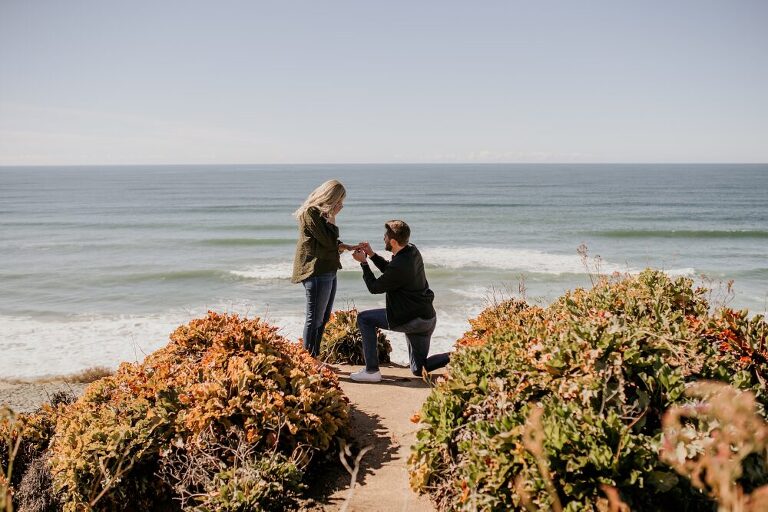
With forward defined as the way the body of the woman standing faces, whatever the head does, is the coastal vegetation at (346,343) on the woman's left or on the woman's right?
on the woman's left

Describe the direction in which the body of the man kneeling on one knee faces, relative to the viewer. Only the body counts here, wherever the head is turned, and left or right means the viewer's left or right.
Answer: facing to the left of the viewer

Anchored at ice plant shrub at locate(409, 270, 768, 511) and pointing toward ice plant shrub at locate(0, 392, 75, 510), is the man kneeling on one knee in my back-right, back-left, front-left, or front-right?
front-right

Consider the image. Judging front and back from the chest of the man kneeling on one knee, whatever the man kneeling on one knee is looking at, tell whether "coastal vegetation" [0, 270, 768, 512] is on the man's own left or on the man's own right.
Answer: on the man's own left

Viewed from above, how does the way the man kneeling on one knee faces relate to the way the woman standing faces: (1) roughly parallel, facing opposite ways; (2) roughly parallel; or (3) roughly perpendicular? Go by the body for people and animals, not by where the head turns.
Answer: roughly parallel, facing opposite ways

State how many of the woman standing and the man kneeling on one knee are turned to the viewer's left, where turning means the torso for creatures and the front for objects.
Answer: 1

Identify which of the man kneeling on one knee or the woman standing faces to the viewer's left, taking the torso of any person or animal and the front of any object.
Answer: the man kneeling on one knee

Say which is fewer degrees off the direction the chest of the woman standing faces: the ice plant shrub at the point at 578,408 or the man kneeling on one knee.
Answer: the man kneeling on one knee

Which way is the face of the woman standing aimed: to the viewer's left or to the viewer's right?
to the viewer's right

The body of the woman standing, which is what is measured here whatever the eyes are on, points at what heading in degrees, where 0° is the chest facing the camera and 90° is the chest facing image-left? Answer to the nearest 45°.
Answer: approximately 270°

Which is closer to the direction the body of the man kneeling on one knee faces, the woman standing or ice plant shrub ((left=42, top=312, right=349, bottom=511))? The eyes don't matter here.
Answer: the woman standing

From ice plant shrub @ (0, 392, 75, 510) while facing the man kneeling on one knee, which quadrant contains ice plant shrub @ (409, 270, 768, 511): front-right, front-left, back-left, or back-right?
front-right
